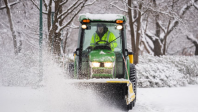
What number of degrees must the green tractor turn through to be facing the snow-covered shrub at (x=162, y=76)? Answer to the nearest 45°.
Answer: approximately 135° to its left

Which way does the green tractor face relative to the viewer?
toward the camera
